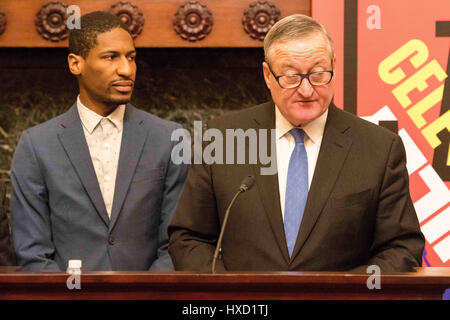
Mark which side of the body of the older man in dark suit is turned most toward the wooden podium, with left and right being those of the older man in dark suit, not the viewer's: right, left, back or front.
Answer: front

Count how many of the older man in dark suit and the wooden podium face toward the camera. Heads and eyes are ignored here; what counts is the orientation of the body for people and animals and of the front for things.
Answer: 2

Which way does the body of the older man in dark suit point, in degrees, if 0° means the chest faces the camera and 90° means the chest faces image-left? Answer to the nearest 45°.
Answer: approximately 0°

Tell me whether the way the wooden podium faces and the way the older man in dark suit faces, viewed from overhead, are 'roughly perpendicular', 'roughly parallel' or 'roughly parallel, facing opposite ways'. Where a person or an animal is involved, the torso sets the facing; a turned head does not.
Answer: roughly parallel

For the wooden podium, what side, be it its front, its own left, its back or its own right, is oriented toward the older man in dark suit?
back

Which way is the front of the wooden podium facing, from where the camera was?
facing the viewer
